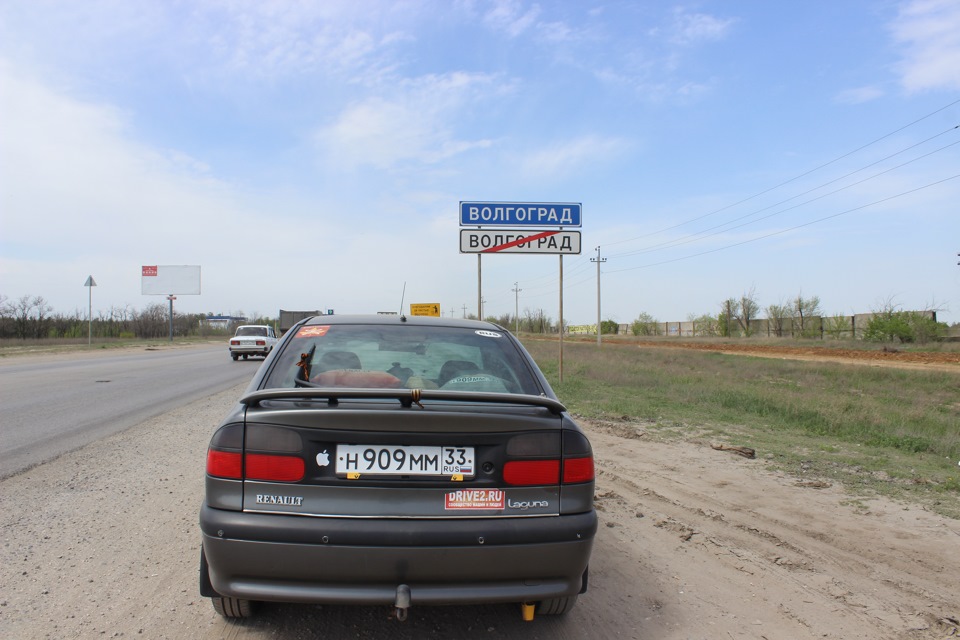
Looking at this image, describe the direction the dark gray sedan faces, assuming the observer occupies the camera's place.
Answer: facing away from the viewer

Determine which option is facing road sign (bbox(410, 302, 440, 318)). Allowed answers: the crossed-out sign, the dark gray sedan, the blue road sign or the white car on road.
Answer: the dark gray sedan

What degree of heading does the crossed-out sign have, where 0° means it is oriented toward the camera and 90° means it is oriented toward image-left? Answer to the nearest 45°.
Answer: approximately 0°

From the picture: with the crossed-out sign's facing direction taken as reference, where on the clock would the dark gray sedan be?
The dark gray sedan is roughly at 12 o'clock from the crossed-out sign.

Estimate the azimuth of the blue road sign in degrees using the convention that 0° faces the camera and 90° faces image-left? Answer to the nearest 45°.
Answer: approximately 0°
